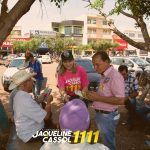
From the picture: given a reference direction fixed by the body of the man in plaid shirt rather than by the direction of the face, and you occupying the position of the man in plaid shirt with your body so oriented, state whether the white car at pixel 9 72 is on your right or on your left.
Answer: on your right

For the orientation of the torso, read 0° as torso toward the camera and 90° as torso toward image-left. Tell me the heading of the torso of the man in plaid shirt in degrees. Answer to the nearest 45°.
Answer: approximately 45°

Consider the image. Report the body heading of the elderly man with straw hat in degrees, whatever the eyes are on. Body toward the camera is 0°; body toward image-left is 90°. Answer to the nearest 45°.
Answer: approximately 270°

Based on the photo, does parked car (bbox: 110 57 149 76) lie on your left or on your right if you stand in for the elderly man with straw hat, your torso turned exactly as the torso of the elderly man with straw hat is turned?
on your left

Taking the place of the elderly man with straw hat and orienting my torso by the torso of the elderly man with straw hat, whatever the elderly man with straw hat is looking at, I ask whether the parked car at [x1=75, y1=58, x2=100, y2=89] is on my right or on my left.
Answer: on my left

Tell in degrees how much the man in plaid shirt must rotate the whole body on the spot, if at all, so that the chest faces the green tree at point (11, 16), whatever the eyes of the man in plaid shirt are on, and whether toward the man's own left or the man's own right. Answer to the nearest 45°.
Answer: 0° — they already face it

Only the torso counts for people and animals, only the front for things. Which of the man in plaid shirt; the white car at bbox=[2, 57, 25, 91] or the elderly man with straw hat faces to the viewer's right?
the elderly man with straw hat

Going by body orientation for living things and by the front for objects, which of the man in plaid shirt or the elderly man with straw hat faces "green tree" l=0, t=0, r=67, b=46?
the man in plaid shirt

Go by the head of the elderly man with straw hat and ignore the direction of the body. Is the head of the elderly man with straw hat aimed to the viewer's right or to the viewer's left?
to the viewer's right

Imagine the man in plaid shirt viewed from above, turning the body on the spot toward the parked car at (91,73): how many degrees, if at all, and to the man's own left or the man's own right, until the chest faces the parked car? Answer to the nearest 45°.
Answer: approximately 135° to the man's own right

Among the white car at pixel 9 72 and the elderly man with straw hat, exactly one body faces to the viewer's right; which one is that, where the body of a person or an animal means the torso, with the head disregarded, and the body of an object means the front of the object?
the elderly man with straw hat
